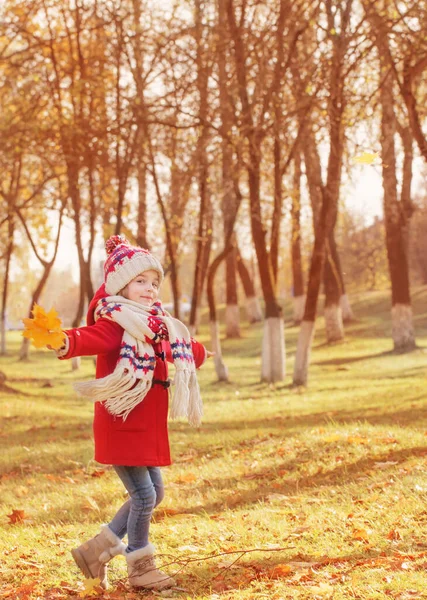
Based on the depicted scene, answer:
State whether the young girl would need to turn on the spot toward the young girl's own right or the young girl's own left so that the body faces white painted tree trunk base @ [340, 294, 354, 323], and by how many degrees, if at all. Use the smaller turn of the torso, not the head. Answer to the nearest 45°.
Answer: approximately 135° to the young girl's own left

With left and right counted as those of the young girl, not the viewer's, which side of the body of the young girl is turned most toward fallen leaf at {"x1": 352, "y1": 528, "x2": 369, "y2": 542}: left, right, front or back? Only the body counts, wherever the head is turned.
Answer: left

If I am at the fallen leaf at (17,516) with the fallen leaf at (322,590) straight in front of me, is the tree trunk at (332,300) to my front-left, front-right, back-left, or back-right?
back-left

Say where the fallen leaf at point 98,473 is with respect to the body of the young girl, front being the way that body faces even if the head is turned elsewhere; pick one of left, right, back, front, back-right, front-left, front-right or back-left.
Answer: back-left

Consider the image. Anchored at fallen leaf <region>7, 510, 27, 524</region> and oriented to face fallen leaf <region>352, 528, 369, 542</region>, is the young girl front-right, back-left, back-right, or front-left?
front-right

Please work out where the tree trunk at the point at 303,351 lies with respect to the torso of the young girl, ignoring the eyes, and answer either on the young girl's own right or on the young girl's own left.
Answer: on the young girl's own left

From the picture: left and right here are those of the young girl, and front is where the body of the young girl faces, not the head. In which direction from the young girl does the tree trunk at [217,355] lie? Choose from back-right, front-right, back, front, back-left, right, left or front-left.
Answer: back-left

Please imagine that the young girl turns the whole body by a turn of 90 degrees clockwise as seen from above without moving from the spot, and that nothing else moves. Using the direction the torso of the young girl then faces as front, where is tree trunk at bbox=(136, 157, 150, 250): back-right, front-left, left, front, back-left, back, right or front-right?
back-right

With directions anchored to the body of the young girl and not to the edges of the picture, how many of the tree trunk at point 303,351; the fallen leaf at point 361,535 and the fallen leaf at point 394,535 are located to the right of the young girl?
0

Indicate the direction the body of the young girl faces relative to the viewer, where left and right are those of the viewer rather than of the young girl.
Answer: facing the viewer and to the right of the viewer

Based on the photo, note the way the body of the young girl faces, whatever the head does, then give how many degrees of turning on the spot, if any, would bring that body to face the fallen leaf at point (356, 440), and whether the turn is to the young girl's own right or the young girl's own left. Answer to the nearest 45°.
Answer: approximately 90° to the young girl's own left
